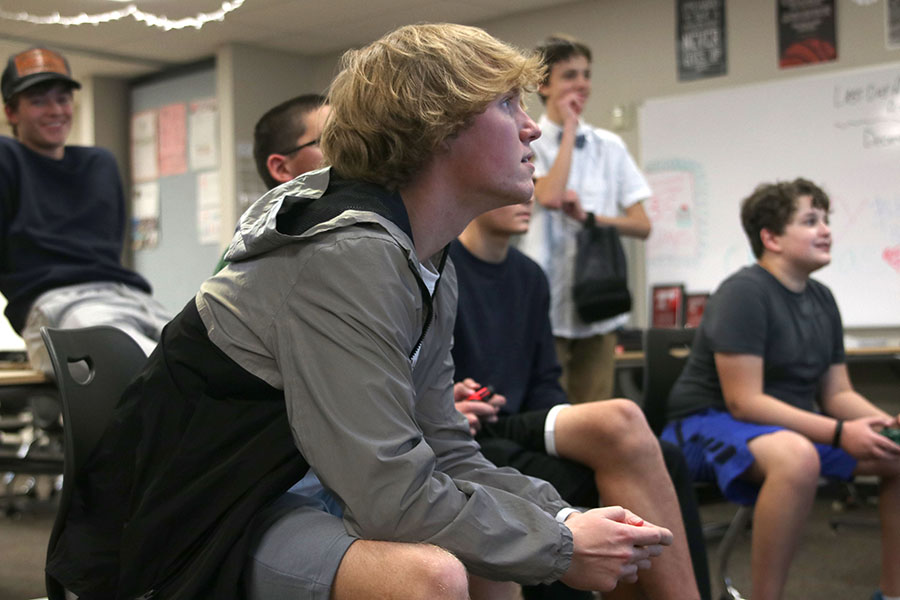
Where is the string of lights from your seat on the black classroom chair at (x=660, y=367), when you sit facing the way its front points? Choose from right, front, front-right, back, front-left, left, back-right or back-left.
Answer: back

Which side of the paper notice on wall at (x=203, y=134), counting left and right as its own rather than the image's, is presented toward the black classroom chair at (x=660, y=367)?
front

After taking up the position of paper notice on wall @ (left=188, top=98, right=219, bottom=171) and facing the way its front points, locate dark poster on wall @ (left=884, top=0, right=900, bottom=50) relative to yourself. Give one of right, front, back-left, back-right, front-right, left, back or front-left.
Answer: front-left

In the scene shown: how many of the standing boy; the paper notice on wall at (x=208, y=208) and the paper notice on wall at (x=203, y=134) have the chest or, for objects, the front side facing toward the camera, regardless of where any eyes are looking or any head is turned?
3

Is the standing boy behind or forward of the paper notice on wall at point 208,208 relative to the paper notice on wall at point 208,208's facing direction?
forward

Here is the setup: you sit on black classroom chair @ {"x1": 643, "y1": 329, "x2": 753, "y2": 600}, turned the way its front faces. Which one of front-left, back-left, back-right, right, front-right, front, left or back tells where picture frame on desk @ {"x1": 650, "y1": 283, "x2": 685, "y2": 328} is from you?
back-left

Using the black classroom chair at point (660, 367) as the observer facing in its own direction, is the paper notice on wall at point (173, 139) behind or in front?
behind

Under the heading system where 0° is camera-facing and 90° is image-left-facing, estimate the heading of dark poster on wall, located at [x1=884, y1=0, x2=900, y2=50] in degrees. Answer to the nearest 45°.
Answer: approximately 0°
